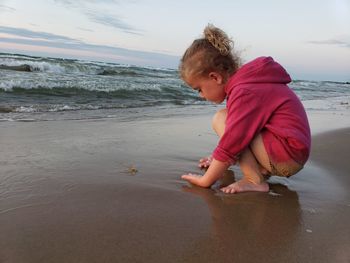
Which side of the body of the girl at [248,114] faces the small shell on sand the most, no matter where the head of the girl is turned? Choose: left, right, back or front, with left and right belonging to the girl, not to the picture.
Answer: front

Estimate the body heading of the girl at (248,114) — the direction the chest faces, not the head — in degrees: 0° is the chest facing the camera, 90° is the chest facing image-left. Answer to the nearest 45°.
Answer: approximately 90°

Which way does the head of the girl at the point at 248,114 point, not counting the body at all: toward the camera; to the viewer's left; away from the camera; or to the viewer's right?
to the viewer's left
